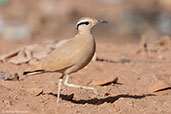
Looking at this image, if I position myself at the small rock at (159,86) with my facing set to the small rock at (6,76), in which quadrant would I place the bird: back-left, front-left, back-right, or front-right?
front-left

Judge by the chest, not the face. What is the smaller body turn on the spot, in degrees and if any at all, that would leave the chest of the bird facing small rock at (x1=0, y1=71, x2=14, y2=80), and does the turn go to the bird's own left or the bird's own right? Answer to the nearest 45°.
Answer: approximately 135° to the bird's own left

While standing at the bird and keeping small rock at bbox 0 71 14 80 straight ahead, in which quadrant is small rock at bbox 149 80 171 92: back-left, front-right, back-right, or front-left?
back-right

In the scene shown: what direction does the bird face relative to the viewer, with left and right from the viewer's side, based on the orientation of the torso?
facing to the right of the viewer

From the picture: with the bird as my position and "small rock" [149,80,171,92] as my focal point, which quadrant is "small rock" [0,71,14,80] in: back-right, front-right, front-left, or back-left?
back-left
